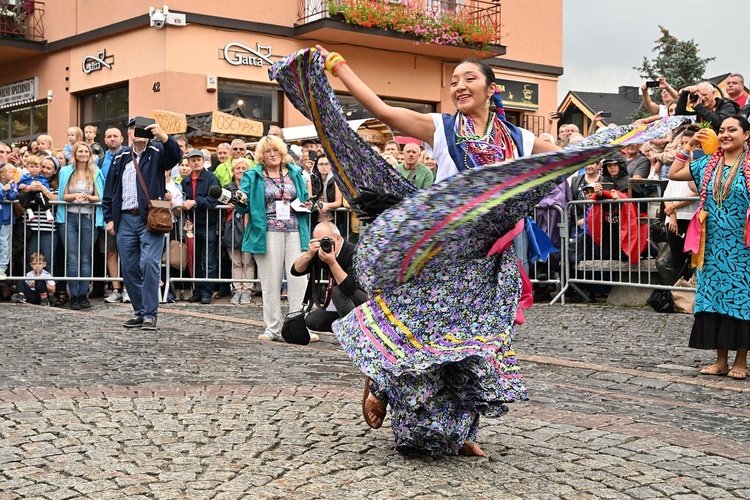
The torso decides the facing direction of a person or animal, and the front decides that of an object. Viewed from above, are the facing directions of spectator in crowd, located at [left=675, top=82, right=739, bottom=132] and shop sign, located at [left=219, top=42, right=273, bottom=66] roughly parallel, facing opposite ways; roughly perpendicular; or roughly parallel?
roughly perpendicular

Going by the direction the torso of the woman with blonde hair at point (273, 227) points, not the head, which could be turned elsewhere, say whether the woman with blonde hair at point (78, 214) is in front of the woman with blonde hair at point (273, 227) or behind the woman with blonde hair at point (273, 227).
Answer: behind

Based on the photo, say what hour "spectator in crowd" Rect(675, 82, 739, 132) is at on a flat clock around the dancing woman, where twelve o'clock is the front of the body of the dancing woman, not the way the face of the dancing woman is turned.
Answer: The spectator in crowd is roughly at 7 o'clock from the dancing woman.

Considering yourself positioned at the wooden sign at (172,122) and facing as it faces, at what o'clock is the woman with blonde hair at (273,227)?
The woman with blonde hair is roughly at 12 o'clock from the wooden sign.

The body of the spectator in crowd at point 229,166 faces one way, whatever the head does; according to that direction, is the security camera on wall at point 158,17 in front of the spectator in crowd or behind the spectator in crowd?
behind

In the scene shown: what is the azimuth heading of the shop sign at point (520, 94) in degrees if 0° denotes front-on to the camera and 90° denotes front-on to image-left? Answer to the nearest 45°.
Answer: approximately 315°

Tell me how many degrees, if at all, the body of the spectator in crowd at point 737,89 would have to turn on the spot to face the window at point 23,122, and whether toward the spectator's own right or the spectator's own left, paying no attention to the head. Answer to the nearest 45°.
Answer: approximately 90° to the spectator's own right

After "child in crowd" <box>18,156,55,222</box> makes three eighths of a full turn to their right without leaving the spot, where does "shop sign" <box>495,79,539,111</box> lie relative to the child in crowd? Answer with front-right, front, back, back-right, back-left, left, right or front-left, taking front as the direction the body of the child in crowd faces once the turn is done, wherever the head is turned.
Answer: right

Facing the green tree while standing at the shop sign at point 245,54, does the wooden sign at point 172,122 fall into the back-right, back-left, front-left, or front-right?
back-right
